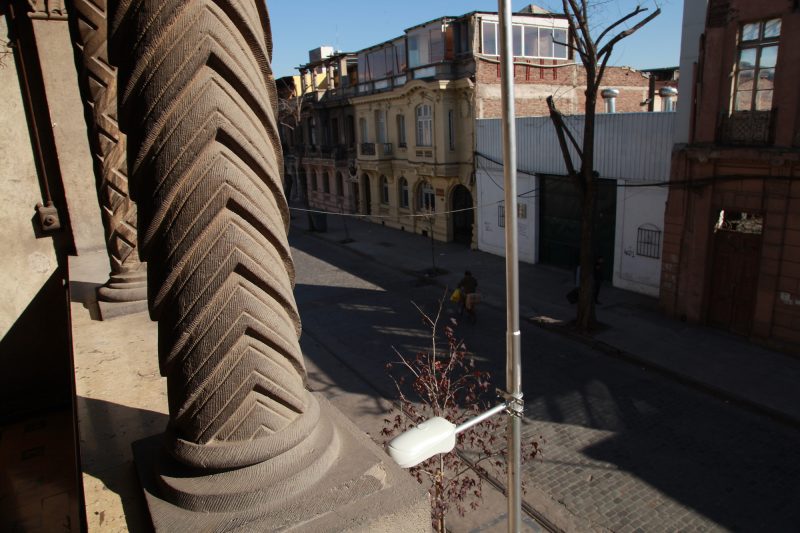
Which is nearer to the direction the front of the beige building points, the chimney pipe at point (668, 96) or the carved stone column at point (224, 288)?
the carved stone column

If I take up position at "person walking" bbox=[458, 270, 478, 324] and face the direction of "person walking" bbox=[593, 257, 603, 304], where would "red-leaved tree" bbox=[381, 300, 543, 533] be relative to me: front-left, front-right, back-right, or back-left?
back-right

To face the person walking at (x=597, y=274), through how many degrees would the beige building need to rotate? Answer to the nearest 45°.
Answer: approximately 90° to its left

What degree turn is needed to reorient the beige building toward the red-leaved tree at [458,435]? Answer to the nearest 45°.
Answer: approximately 45° to its left

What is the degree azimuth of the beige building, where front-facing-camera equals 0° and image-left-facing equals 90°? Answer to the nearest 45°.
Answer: approximately 45°

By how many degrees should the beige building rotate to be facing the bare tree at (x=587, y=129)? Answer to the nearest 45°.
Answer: approximately 45° to its left

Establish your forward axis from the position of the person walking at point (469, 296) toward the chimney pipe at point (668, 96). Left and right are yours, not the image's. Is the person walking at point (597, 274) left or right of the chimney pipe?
right
